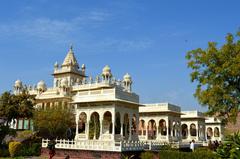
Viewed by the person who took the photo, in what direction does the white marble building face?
facing the viewer and to the left of the viewer

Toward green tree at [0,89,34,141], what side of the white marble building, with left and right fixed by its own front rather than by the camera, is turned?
right

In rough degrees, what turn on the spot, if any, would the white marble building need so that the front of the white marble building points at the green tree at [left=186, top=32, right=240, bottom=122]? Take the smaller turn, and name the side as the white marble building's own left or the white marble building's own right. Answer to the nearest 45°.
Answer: approximately 90° to the white marble building's own left
